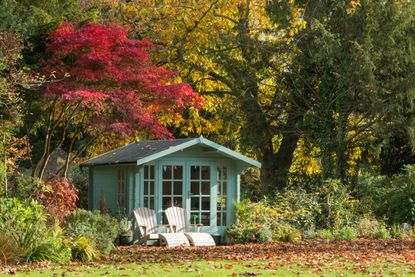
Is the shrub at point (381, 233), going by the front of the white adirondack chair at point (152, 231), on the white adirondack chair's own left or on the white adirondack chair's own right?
on the white adirondack chair's own left

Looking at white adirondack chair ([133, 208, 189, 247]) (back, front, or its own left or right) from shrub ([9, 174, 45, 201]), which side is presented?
right

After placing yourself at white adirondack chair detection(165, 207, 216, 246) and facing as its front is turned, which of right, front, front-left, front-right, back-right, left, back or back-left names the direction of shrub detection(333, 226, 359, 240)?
front-left

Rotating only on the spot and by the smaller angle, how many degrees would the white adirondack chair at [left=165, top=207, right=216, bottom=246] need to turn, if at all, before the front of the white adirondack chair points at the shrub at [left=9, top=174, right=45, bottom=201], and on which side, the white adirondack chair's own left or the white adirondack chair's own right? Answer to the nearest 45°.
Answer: approximately 90° to the white adirondack chair's own right

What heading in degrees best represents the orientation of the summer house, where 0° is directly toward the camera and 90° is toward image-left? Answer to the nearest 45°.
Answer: approximately 315°

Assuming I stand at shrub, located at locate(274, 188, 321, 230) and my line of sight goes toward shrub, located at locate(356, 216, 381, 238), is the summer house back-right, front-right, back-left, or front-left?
back-right

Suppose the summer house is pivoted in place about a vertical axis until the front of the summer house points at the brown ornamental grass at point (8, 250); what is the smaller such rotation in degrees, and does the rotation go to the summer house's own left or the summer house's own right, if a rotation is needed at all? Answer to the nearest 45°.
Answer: approximately 90° to the summer house's own right

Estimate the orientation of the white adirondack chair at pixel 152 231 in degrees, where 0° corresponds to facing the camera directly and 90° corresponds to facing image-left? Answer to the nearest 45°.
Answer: approximately 315°
